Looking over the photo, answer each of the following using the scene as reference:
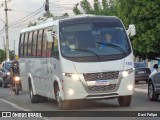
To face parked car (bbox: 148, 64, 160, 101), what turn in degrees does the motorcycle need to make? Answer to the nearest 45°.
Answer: approximately 45° to its left

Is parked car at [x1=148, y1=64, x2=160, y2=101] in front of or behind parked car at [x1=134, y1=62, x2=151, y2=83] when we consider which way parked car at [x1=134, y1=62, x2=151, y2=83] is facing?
behind

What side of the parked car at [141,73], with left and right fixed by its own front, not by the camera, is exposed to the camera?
back

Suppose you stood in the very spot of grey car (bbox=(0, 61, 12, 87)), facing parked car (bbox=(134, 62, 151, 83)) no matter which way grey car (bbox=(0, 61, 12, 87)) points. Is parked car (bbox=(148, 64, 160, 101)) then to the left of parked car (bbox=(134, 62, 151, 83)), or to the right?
right

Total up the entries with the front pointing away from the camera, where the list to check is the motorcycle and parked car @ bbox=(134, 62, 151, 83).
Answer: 1

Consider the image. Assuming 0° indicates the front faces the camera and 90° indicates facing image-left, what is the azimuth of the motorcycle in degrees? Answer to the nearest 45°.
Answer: approximately 0°

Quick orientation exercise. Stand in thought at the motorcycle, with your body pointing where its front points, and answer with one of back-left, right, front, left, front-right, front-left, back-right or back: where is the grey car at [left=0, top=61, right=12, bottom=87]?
back

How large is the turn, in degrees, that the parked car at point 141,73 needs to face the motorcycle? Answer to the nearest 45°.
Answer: approximately 135° to its left

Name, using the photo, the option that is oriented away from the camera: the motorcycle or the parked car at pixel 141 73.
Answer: the parked car
